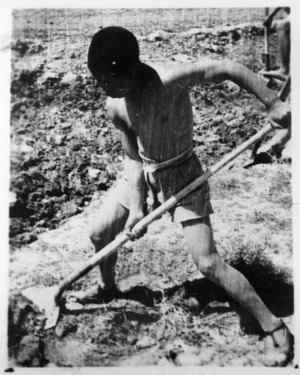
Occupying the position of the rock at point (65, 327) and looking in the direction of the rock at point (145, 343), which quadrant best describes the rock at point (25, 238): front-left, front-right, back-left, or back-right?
back-left

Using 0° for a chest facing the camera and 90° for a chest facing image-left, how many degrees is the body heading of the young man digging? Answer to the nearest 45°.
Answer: approximately 45°
